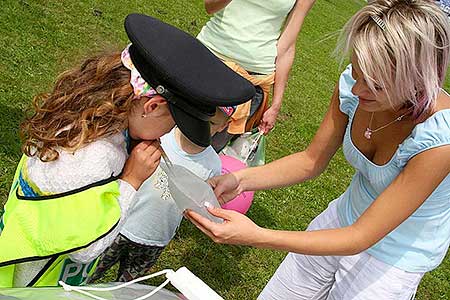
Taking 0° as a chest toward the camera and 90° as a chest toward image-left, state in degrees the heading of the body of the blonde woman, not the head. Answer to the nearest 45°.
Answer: approximately 45°

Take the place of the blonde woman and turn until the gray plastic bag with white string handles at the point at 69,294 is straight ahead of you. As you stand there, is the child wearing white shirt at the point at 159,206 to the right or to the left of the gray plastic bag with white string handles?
right

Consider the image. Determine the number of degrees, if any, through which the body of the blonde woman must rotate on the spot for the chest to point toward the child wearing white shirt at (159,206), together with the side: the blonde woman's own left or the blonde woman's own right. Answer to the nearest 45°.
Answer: approximately 45° to the blonde woman's own right

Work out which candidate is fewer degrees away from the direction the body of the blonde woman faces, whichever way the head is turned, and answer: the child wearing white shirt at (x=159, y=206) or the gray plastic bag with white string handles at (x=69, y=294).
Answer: the gray plastic bag with white string handles

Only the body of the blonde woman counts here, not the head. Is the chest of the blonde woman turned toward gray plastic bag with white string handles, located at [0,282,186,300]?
yes
